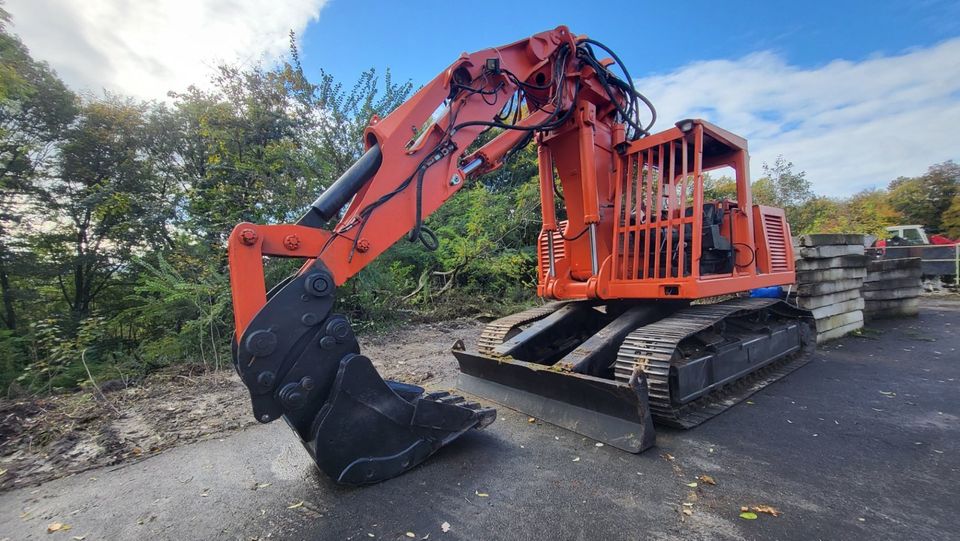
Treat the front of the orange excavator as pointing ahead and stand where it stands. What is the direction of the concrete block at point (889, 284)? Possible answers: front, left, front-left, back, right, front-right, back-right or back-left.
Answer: back

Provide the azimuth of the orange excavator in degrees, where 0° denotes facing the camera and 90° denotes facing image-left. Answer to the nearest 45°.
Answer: approximately 45°

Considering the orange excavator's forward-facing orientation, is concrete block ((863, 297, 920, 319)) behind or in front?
behind

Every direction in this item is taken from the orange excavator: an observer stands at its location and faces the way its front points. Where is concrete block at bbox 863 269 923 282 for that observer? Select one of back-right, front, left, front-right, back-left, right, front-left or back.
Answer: back

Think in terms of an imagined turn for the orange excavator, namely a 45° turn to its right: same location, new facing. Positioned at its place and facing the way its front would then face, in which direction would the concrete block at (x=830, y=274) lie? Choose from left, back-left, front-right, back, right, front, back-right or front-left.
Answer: back-right

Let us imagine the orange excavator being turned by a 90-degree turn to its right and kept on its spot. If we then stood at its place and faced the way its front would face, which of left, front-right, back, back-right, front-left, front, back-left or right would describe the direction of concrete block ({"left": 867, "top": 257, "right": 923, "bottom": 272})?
right

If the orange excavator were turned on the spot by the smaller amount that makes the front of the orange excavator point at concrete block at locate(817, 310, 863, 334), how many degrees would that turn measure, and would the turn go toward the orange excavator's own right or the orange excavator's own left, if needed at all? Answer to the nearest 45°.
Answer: approximately 180°

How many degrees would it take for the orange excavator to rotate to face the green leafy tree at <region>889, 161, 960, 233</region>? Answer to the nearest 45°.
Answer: approximately 180°

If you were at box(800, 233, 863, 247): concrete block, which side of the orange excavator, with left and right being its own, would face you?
back

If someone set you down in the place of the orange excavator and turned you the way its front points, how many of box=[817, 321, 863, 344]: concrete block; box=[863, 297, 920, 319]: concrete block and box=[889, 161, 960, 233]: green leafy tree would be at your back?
3

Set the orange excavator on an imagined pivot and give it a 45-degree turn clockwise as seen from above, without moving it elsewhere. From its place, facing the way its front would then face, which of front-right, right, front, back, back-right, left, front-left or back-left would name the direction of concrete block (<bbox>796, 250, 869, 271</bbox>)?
back-right

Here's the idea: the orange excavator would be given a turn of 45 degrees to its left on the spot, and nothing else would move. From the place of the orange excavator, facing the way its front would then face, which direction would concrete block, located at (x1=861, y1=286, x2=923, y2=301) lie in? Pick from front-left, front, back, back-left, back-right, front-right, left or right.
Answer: back-left

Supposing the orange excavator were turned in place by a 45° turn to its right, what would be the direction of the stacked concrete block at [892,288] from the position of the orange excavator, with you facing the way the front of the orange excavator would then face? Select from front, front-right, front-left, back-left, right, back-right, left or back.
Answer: back-right

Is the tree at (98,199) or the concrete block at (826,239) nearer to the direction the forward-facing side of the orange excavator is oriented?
the tree

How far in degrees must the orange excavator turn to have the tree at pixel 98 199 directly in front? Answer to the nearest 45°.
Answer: approximately 90° to its right

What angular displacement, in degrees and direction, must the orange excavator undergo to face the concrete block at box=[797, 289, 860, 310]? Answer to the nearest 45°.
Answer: approximately 180°

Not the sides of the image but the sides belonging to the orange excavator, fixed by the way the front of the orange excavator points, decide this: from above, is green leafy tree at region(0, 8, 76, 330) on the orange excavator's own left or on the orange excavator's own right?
on the orange excavator's own right

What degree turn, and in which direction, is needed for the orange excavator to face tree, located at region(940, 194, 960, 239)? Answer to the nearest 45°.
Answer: approximately 180°

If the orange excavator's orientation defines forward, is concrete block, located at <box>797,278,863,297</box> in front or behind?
behind
